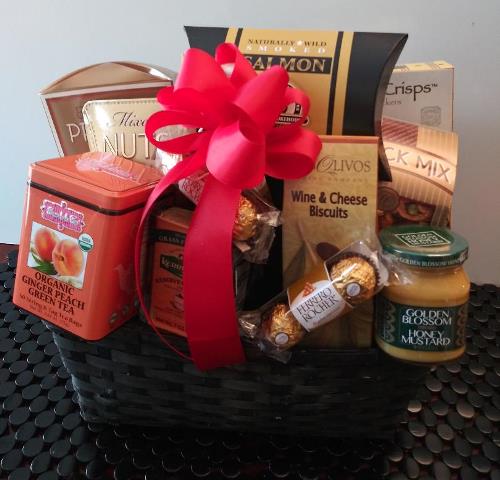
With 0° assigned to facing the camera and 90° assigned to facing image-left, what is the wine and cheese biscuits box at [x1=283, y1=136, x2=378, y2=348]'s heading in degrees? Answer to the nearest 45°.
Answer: approximately 0°
